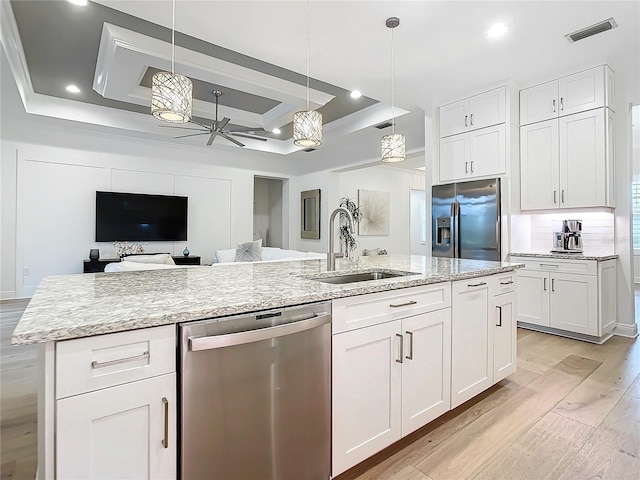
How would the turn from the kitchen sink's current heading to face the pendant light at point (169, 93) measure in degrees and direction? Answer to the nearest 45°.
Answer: approximately 135° to its right

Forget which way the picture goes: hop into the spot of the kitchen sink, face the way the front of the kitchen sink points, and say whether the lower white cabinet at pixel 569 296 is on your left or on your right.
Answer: on your left

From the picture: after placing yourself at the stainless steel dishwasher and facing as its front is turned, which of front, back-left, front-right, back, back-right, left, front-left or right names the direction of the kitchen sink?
left

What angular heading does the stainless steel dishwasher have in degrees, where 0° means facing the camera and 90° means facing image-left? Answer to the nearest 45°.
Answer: approximately 315°

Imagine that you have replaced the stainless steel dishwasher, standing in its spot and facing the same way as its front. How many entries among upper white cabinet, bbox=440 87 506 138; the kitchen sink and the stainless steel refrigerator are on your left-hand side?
3

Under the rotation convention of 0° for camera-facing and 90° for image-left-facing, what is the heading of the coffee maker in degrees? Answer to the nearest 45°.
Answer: approximately 0°

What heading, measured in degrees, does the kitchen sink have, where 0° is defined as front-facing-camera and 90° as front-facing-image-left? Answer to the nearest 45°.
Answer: approximately 315°

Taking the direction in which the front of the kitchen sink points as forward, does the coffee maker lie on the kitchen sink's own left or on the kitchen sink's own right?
on the kitchen sink's own left

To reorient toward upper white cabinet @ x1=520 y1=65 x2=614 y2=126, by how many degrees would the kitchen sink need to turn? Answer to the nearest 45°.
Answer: approximately 90° to its left

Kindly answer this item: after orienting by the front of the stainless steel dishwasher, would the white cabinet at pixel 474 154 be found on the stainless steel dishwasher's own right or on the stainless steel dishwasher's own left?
on the stainless steel dishwasher's own left
